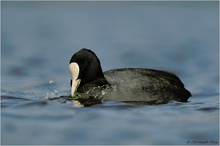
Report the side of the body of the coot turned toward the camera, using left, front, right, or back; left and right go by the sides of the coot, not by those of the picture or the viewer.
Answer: left
